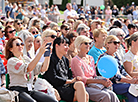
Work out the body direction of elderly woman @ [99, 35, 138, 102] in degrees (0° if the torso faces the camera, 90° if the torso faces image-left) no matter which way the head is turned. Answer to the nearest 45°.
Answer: approximately 315°

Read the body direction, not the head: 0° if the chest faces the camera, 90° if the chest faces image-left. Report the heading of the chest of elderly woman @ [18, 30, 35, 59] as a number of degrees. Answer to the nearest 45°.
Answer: approximately 315°

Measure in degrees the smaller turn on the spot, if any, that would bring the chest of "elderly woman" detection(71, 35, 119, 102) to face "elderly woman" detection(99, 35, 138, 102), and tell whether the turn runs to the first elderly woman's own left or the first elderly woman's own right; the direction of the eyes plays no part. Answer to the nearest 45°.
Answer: approximately 90° to the first elderly woman's own left

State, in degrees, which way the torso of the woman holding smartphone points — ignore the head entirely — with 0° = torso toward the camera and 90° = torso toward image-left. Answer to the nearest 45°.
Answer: approximately 315°

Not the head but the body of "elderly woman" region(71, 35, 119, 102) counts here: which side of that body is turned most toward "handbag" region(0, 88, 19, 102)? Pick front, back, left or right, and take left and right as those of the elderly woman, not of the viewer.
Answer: right
